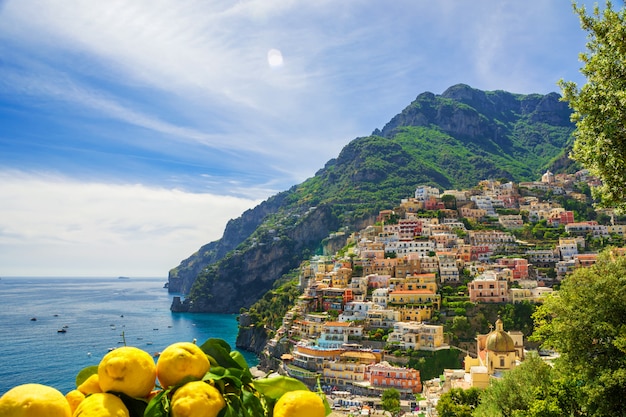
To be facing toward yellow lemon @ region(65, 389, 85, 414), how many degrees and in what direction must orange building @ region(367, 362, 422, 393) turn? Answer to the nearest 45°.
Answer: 0° — it already faces it

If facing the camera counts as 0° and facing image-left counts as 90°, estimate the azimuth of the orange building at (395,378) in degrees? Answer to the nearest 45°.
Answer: approximately 0°

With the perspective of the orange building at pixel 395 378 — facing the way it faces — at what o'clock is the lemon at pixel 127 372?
The lemon is roughly at 12 o'clock from the orange building.

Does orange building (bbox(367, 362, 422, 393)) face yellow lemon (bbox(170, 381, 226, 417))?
yes

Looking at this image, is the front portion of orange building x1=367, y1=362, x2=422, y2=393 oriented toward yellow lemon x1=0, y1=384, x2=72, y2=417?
yes
